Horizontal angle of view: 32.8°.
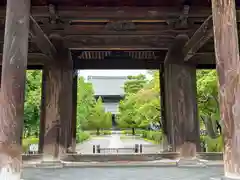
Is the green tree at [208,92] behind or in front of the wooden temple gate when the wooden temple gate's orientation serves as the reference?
behind

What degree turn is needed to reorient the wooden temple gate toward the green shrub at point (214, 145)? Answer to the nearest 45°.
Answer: approximately 135° to its left

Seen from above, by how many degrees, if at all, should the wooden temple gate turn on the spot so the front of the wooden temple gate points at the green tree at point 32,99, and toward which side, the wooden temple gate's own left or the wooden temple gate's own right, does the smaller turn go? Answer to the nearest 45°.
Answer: approximately 135° to the wooden temple gate's own right

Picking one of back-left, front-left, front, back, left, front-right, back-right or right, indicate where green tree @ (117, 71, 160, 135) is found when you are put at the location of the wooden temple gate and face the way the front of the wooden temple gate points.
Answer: back

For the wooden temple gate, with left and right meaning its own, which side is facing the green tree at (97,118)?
back

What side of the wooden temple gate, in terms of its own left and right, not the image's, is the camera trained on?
front
